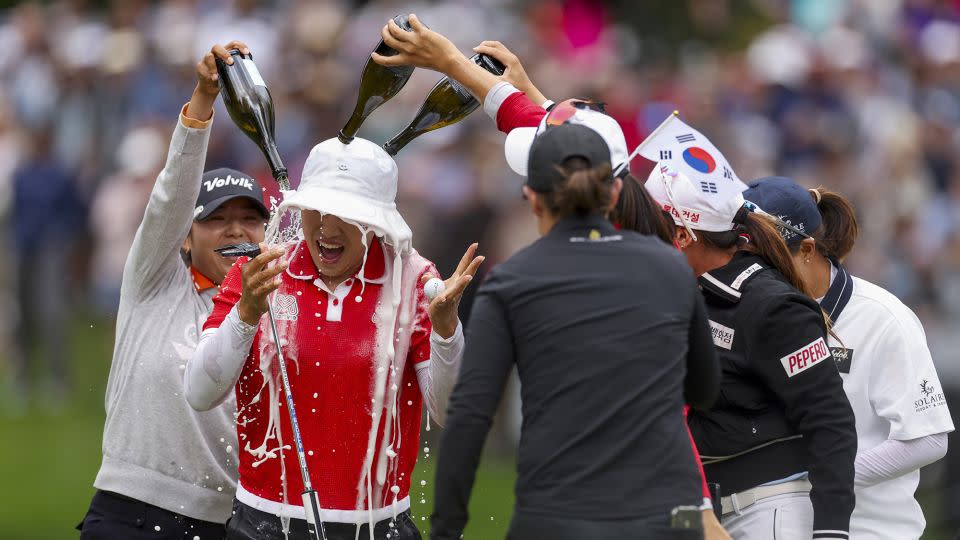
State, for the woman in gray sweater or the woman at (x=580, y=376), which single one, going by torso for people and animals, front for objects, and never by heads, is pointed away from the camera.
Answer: the woman

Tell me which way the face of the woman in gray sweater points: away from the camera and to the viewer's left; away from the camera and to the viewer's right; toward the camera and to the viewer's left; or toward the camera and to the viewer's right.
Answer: toward the camera and to the viewer's right

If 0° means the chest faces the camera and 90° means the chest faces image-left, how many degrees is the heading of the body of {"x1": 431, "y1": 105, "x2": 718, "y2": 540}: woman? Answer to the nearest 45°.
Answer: approximately 180°

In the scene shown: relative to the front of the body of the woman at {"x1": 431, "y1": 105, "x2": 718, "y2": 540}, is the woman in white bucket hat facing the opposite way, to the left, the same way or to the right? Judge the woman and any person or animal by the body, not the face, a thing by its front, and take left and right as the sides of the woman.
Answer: the opposite way

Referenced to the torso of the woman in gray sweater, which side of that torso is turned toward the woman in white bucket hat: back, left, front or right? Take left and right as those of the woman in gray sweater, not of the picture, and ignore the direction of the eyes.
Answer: front

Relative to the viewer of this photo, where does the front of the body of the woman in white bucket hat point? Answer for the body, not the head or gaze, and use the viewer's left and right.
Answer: facing the viewer

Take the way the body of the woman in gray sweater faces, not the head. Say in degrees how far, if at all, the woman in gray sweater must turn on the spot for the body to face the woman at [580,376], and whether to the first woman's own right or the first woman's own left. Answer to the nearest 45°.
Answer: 0° — they already face them

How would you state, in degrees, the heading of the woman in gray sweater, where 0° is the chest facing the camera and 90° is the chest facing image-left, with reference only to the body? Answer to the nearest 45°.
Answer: approximately 315°

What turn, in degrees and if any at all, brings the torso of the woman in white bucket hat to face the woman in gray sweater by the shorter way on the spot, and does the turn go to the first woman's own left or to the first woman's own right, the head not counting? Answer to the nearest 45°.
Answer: approximately 135° to the first woman's own right
